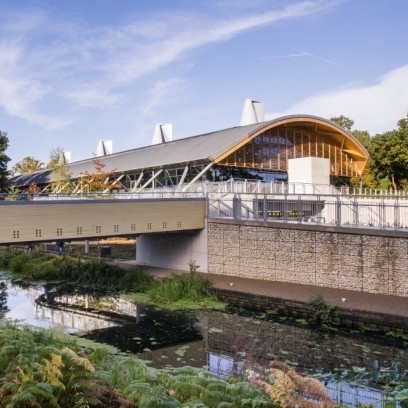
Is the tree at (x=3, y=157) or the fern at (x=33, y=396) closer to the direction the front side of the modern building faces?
the fern

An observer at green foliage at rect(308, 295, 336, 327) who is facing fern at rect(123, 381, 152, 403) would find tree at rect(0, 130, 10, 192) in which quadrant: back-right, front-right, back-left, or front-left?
back-right

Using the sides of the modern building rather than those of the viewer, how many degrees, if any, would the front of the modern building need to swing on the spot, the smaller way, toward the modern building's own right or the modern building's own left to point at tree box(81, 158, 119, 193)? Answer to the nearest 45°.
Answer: approximately 135° to the modern building's own right

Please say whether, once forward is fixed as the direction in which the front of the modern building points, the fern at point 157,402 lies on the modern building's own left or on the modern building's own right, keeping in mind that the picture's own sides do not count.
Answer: on the modern building's own right

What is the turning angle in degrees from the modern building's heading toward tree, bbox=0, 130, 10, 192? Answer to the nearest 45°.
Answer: approximately 135° to its right

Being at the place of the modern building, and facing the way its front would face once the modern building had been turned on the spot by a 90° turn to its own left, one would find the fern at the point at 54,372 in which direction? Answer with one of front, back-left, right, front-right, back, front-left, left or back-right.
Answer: back-right

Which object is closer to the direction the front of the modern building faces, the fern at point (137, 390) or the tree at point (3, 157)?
the fern

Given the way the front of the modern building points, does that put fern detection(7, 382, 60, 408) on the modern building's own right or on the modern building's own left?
on the modern building's own right

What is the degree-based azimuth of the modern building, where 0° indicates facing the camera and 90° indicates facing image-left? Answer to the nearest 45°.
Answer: approximately 315°
